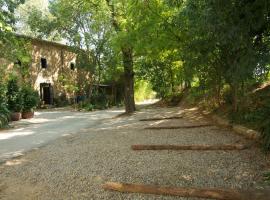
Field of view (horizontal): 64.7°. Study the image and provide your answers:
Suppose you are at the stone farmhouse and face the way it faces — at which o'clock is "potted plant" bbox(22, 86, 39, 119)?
The potted plant is roughly at 2 o'clock from the stone farmhouse.

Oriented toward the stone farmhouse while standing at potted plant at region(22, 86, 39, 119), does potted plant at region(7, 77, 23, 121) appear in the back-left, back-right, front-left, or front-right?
back-left

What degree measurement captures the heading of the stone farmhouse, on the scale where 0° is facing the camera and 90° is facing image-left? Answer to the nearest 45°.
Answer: approximately 315°

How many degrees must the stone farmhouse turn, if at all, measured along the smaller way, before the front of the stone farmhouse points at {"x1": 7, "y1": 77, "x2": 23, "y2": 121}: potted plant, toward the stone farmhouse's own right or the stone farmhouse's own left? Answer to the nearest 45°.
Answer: approximately 45° to the stone farmhouse's own right

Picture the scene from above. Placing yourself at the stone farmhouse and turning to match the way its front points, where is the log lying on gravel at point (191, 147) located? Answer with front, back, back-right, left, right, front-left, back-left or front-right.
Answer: front-right
